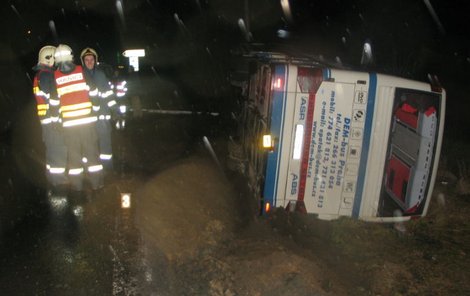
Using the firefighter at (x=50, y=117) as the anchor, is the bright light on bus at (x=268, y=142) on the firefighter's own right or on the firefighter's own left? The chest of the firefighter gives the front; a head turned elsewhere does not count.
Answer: on the firefighter's own right

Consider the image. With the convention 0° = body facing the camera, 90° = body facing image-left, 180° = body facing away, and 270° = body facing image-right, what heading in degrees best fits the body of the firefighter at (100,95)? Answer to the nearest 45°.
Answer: approximately 45°

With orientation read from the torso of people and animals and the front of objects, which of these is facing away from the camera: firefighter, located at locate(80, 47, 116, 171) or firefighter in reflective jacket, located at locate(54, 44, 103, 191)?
the firefighter in reflective jacket

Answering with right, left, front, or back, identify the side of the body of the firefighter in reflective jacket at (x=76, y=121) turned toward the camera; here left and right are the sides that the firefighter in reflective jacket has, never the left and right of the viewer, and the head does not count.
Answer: back

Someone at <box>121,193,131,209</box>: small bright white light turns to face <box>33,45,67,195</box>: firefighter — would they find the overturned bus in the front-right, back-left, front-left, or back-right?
back-right

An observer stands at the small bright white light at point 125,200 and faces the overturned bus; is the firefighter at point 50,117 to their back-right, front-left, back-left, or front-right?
back-left

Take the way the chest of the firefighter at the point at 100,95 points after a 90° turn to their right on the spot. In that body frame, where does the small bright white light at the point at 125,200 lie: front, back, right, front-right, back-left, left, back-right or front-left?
back-left

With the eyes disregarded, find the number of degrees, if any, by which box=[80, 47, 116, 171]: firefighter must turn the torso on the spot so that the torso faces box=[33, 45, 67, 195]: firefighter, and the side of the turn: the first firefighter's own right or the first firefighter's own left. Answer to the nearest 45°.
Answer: approximately 45° to the first firefighter's own right

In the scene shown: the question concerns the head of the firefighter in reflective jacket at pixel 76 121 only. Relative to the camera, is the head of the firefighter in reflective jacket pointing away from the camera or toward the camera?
away from the camera

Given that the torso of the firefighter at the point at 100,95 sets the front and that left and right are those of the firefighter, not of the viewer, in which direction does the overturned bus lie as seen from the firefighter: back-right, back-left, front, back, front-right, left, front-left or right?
left
